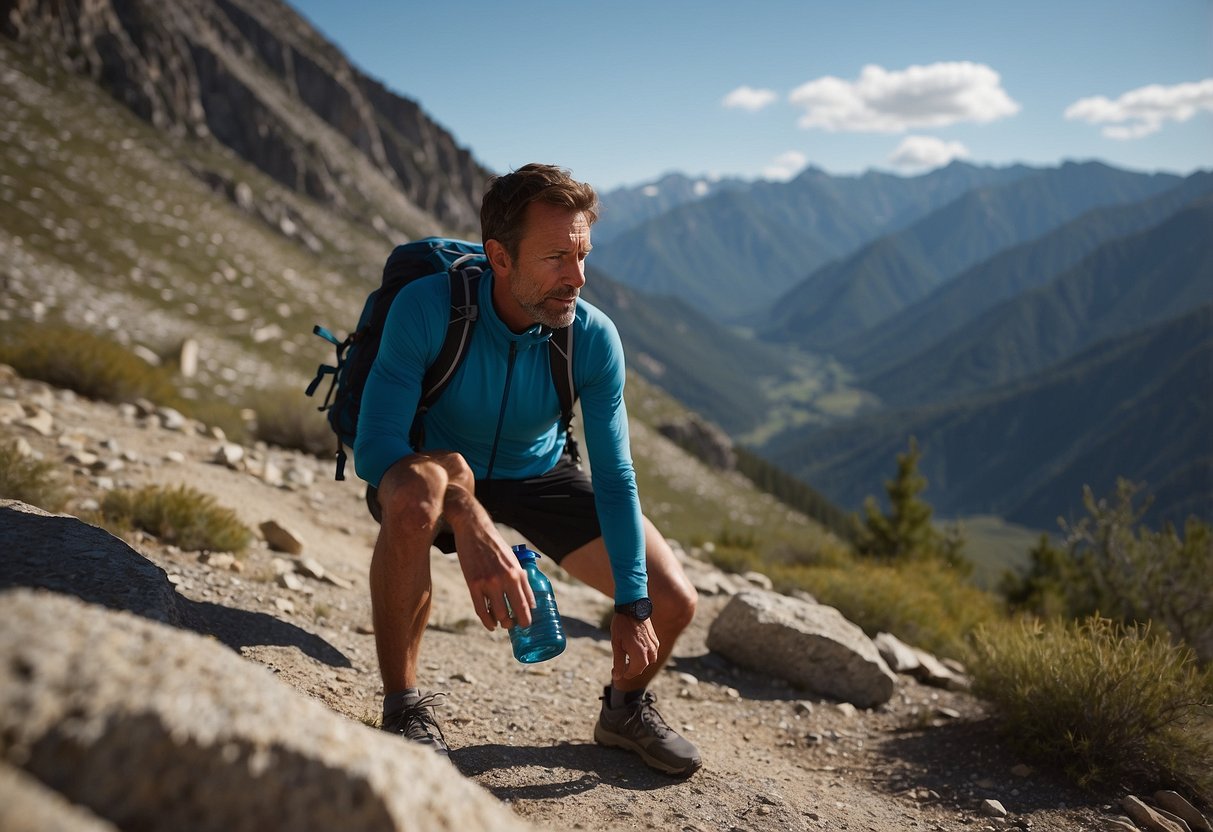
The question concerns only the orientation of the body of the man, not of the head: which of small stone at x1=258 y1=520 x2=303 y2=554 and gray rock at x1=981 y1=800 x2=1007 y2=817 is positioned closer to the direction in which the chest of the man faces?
the gray rock

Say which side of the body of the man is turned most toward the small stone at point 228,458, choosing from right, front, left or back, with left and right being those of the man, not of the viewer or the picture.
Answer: back

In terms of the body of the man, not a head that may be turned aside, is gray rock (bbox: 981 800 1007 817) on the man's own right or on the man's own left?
on the man's own left

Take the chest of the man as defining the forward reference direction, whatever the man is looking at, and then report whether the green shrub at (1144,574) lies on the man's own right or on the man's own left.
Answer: on the man's own left

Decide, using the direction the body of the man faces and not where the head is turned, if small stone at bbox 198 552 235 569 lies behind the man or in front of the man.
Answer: behind

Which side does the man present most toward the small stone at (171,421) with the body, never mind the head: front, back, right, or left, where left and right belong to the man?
back

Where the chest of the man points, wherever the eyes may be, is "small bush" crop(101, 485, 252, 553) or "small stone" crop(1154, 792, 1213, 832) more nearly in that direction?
the small stone

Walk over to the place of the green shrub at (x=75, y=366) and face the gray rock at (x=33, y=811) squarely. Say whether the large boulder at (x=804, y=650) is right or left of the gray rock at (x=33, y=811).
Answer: left

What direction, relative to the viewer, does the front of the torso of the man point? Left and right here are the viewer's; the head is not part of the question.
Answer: facing the viewer and to the right of the viewer

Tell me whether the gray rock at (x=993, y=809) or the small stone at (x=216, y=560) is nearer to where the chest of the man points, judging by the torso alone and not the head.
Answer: the gray rock

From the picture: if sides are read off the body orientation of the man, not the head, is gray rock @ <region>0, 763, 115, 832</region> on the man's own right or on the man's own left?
on the man's own right

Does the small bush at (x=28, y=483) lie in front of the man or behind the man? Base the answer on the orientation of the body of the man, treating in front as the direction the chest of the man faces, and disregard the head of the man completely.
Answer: behind

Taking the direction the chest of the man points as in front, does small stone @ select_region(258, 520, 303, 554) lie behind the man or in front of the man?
behind

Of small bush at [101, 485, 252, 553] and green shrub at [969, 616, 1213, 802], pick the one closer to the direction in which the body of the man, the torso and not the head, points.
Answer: the green shrub
